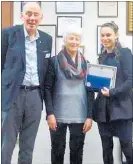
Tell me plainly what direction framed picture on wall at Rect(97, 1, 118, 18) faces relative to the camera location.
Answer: facing the viewer

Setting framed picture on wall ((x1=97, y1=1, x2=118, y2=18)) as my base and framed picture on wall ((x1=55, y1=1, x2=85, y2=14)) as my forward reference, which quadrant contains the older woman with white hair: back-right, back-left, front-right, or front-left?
front-left

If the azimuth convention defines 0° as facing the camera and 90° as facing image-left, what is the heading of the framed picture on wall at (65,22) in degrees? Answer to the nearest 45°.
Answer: approximately 0°

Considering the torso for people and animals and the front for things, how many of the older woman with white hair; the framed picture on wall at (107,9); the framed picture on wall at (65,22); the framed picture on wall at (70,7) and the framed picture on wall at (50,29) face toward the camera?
5

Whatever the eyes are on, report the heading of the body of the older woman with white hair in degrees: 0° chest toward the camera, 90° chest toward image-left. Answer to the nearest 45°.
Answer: approximately 0°

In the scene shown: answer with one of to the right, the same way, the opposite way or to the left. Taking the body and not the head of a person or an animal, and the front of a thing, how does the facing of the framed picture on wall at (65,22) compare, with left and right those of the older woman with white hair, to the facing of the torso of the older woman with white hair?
the same way

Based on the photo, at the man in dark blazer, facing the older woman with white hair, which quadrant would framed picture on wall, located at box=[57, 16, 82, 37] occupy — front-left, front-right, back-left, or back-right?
front-left

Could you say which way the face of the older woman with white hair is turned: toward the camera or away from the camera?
toward the camera

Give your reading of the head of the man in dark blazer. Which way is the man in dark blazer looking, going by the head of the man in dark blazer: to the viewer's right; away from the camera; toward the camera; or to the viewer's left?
toward the camera

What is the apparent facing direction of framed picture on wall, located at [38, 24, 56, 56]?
toward the camera

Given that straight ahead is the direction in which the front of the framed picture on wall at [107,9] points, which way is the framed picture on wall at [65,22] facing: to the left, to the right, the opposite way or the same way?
the same way

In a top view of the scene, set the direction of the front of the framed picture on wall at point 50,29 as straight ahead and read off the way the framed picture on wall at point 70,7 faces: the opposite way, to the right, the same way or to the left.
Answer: the same way
